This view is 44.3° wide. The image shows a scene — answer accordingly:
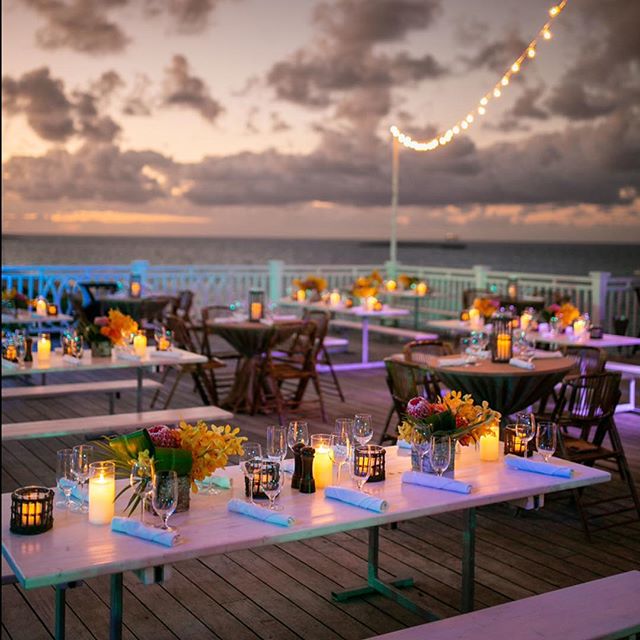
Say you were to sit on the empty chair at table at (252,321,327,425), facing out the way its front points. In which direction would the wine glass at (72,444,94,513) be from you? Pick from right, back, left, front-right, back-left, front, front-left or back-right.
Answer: back-left

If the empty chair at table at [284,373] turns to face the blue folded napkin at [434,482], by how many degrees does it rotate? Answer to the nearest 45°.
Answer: approximately 135° to its left

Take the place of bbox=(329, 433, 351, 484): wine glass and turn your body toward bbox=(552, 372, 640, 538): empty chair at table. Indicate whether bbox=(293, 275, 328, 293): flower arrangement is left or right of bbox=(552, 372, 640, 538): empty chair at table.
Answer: left

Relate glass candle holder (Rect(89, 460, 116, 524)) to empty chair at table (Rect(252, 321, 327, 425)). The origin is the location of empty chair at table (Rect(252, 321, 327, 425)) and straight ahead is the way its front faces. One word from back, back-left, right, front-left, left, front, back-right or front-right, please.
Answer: back-left

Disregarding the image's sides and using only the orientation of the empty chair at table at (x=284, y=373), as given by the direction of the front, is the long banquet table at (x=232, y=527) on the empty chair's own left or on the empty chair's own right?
on the empty chair's own left

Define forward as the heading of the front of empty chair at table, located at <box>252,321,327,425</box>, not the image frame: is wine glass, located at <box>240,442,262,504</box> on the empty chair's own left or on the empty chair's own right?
on the empty chair's own left

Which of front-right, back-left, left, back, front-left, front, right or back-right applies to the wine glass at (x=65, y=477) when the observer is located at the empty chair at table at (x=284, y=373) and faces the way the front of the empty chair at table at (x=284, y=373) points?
back-left

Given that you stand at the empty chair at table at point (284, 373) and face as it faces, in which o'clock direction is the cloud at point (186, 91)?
The cloud is roughly at 1 o'clock from the empty chair at table.

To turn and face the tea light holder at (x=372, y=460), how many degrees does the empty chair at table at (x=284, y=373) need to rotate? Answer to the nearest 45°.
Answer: approximately 135° to its left

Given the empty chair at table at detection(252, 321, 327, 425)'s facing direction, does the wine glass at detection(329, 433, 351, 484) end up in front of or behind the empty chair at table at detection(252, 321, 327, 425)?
behind

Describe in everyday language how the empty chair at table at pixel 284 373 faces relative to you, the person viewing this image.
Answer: facing away from the viewer and to the left of the viewer

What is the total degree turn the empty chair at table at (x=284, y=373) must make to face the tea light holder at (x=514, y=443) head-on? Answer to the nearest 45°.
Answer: approximately 135° to its left
